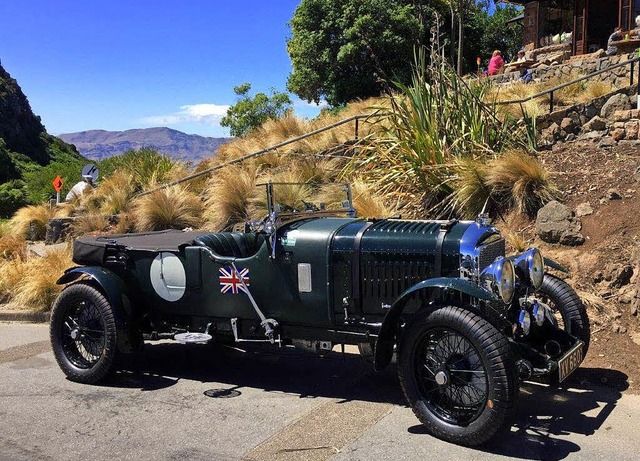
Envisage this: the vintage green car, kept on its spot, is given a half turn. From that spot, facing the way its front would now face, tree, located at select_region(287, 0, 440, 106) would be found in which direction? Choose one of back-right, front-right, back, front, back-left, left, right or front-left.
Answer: front-right

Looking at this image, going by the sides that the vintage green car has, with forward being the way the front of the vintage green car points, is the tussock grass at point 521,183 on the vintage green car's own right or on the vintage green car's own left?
on the vintage green car's own left

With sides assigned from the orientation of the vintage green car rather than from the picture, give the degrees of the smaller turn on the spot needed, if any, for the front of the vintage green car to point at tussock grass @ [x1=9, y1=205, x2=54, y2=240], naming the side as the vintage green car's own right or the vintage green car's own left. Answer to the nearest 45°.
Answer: approximately 180°

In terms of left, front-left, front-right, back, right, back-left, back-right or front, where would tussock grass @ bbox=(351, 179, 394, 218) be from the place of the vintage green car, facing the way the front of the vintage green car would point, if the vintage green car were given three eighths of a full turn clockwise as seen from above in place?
right

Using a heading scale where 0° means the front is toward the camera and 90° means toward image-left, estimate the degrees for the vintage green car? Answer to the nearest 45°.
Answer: approximately 315°

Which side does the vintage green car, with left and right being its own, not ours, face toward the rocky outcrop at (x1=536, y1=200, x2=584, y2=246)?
left

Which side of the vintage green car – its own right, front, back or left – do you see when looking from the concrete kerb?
back

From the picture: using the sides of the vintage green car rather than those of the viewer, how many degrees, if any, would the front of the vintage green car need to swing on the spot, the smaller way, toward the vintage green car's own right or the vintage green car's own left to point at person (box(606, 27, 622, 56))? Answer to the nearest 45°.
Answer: approximately 90° to the vintage green car's own left

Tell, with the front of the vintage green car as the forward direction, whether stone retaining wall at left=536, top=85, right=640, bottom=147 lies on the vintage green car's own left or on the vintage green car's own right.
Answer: on the vintage green car's own left

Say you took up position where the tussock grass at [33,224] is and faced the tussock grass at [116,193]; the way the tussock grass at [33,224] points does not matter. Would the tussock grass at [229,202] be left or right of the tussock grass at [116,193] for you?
right

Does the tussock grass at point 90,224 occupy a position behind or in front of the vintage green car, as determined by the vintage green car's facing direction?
behind

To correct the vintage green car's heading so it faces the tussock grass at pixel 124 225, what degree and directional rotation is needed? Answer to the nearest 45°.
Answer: approximately 180°

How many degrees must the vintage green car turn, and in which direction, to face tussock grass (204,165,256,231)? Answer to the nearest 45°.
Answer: approximately 135° to its left

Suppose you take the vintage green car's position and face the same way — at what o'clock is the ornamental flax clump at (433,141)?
The ornamental flax clump is roughly at 8 o'clock from the vintage green car.
